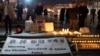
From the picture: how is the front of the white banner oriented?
toward the camera

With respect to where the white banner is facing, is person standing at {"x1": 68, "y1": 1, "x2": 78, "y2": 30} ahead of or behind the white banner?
behind

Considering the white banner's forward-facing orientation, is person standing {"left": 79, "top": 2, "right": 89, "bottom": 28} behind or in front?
behind
